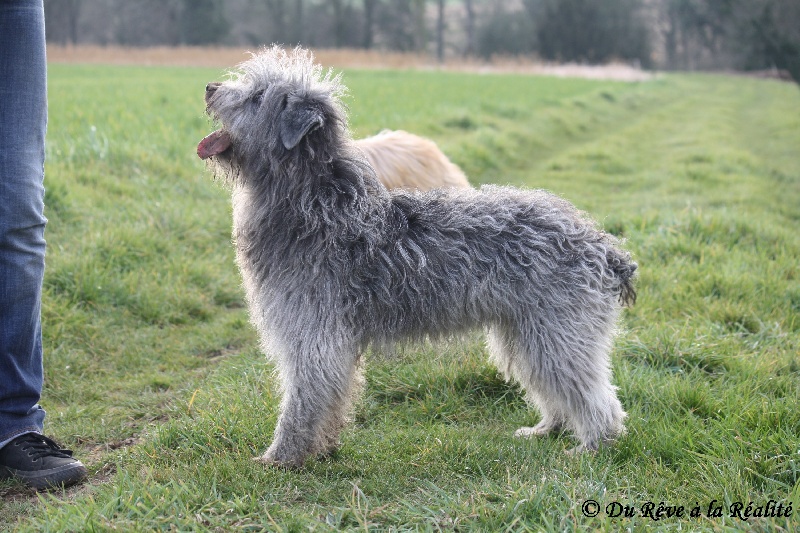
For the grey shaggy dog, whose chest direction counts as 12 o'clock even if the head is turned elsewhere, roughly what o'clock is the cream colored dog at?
The cream colored dog is roughly at 3 o'clock from the grey shaggy dog.

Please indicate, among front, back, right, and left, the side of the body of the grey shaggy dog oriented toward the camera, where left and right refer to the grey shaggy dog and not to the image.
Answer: left
